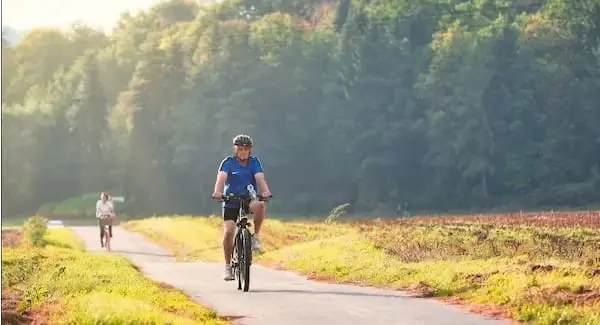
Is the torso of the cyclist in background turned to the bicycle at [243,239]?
yes

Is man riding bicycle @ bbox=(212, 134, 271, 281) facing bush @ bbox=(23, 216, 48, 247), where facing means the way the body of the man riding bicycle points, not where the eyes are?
no

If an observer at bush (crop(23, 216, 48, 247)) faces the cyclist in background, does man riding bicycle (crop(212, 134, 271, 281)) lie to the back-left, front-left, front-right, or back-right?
front-right

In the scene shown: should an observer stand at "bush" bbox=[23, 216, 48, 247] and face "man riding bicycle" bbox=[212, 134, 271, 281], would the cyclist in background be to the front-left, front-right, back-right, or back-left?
front-left

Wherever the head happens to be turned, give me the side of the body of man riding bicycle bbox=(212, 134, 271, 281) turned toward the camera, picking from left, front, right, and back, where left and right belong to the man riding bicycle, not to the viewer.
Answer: front

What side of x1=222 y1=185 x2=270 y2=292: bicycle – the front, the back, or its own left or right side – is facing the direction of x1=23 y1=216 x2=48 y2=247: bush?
back

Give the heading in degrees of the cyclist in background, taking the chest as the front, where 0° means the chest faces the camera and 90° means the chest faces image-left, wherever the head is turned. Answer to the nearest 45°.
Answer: approximately 0°

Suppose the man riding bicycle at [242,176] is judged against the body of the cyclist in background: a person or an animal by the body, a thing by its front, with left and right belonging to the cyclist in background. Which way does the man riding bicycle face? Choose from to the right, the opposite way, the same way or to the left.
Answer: the same way

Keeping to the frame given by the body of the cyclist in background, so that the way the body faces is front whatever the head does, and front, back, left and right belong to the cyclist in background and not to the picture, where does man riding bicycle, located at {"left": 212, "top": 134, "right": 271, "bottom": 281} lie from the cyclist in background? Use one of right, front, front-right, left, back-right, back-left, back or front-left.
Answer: front

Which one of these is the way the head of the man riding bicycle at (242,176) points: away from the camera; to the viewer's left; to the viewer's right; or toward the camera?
toward the camera

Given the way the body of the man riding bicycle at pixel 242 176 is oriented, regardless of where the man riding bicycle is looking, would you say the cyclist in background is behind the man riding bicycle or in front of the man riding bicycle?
behind

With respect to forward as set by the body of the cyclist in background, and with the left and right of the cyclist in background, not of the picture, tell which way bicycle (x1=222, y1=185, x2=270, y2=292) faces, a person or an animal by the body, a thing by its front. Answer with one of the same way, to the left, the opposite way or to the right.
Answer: the same way

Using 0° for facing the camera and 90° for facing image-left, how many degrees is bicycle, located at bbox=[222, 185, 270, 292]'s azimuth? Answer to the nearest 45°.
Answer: approximately 0°
